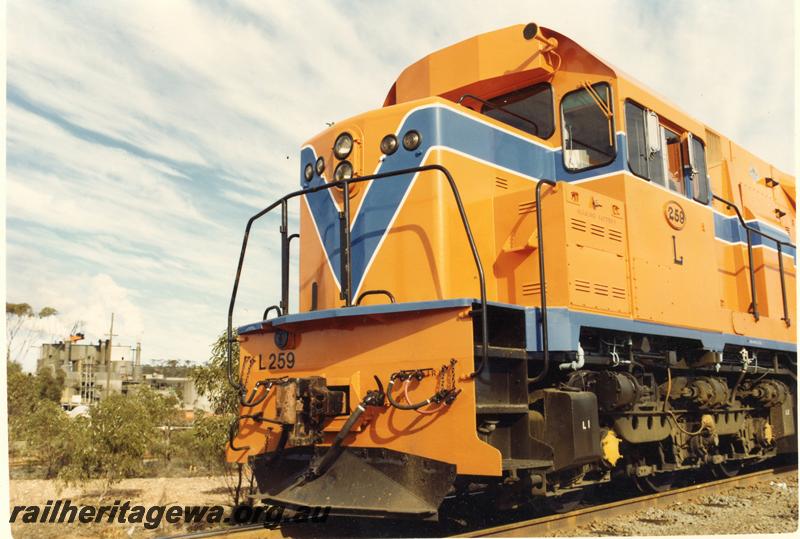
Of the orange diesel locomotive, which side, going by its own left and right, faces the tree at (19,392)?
right

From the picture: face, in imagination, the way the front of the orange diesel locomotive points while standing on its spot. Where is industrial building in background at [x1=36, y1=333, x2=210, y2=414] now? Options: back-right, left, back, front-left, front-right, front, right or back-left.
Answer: right

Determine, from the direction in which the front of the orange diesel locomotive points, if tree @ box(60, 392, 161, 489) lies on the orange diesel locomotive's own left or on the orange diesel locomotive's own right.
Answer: on the orange diesel locomotive's own right

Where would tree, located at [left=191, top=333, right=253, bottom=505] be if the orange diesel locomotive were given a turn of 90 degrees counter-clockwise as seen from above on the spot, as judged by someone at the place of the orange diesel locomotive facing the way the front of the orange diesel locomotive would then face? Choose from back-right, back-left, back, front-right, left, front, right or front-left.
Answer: back

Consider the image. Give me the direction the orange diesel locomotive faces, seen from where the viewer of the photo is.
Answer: facing the viewer and to the left of the viewer

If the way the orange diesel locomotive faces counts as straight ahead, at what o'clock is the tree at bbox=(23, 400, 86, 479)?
The tree is roughly at 3 o'clock from the orange diesel locomotive.

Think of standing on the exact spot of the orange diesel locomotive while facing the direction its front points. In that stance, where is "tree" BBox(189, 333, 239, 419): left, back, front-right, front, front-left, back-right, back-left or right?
right
